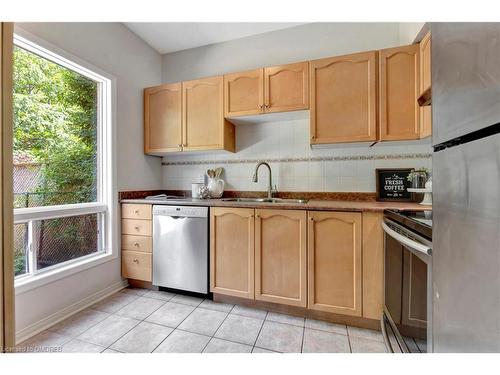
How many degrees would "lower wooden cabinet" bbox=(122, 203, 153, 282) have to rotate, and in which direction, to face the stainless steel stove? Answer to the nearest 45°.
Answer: approximately 90° to its left

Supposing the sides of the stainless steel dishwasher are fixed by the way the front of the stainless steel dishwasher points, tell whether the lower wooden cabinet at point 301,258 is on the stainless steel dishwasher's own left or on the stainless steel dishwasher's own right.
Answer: on the stainless steel dishwasher's own left

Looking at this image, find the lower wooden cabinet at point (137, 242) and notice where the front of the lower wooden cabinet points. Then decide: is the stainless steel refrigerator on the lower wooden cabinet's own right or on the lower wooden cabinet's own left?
on the lower wooden cabinet's own left

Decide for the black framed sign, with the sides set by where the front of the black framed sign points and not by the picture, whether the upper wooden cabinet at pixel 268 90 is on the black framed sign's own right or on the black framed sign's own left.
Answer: on the black framed sign's own right

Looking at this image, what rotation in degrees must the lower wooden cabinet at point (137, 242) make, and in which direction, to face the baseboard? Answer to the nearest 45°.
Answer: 0° — it already faces it

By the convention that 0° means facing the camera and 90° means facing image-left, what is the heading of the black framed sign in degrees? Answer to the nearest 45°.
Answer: approximately 0°
